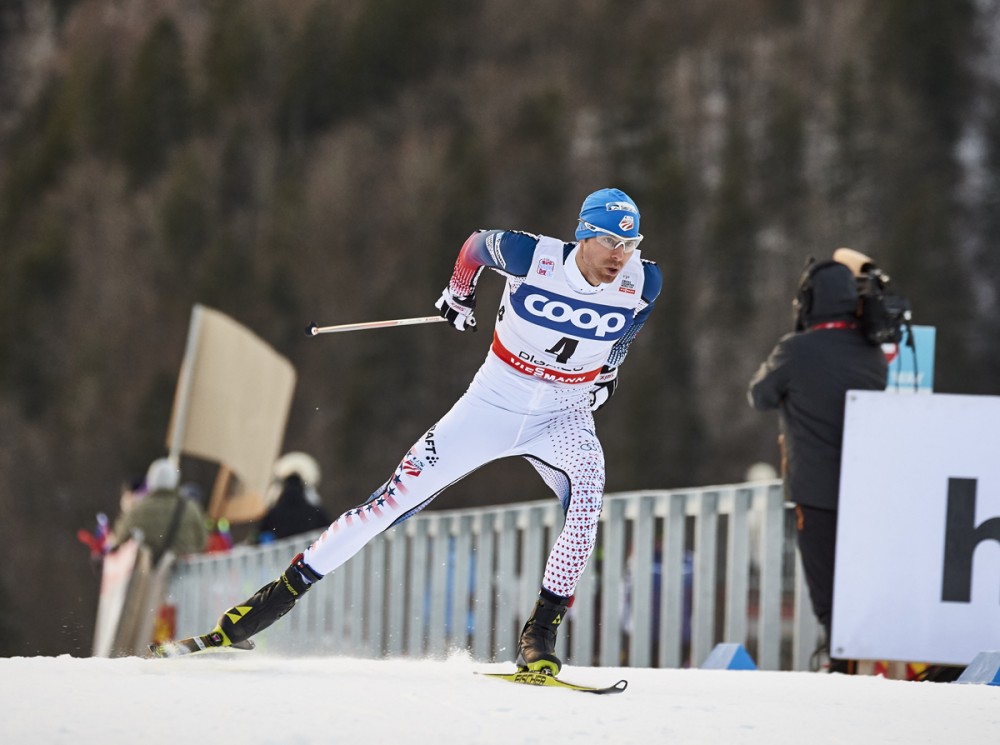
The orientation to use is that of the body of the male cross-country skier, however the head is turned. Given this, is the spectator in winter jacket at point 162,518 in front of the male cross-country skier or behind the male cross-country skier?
behind

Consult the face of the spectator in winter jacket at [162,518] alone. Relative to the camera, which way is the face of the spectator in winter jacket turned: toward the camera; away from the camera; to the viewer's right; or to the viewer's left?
away from the camera

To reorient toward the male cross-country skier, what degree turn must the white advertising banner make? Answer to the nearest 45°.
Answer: approximately 45° to its right

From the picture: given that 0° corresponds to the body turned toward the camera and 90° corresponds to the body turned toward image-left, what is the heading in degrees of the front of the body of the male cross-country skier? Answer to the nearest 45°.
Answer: approximately 315°

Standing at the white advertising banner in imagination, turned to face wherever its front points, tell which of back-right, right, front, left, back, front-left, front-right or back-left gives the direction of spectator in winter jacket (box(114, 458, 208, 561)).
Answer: back-right

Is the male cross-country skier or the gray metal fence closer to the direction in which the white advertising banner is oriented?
the male cross-country skier

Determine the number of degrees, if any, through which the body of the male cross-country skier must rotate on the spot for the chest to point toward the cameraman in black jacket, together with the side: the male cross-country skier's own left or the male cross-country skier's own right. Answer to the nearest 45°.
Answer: approximately 90° to the male cross-country skier's own left

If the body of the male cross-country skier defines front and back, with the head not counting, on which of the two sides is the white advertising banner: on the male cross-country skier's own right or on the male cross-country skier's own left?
on the male cross-country skier's own left
